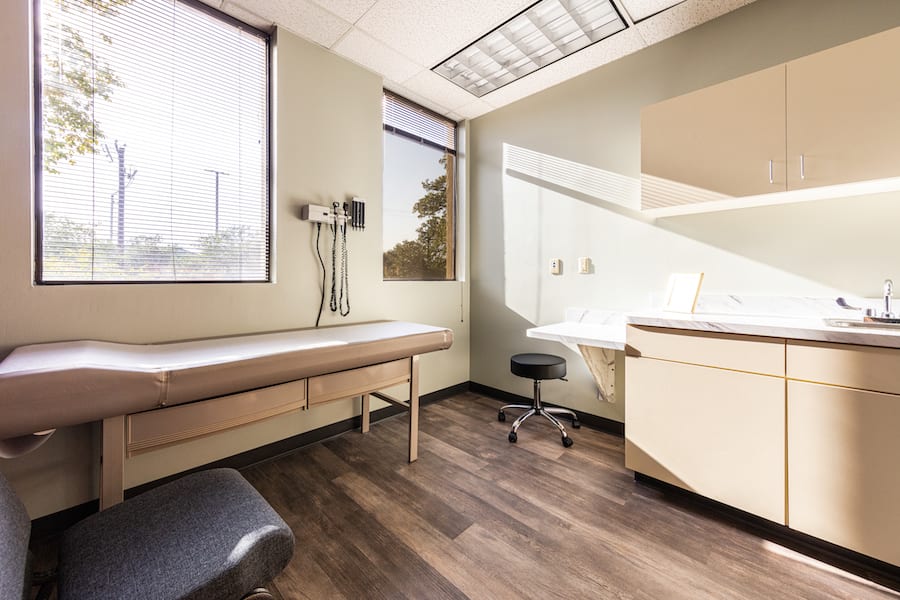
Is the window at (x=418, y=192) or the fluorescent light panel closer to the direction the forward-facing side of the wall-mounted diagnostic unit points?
the fluorescent light panel

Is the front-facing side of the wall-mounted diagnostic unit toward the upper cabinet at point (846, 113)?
yes

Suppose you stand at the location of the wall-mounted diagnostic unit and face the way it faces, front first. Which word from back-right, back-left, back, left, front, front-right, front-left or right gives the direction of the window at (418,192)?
left

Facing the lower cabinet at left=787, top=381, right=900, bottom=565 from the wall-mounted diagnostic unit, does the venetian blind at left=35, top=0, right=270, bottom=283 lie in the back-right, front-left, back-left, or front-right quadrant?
back-right

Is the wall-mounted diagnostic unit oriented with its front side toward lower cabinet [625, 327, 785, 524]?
yes

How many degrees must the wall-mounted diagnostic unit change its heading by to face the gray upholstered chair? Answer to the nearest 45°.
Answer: approximately 45° to its right

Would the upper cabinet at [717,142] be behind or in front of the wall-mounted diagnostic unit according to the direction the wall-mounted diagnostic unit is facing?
in front

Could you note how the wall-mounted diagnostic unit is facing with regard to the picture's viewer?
facing the viewer and to the right of the viewer

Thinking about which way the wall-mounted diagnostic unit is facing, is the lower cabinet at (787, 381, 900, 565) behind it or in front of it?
in front
